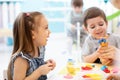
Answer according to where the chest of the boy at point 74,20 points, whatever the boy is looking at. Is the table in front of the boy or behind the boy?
in front

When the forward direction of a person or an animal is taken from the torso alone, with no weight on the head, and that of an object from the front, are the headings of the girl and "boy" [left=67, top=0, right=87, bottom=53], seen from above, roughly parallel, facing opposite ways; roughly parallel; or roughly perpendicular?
roughly perpendicular

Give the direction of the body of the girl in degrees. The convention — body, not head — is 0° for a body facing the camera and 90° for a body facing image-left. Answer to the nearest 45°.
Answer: approximately 270°

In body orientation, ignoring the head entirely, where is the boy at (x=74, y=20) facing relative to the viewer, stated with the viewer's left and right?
facing the viewer

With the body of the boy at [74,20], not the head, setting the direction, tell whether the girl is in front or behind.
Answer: in front

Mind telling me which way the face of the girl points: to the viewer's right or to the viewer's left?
to the viewer's right

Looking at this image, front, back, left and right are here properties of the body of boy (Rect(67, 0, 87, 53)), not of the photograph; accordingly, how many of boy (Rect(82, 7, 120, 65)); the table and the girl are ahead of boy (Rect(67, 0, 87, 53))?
3

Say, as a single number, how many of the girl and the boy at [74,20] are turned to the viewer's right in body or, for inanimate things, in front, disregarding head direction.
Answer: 1
